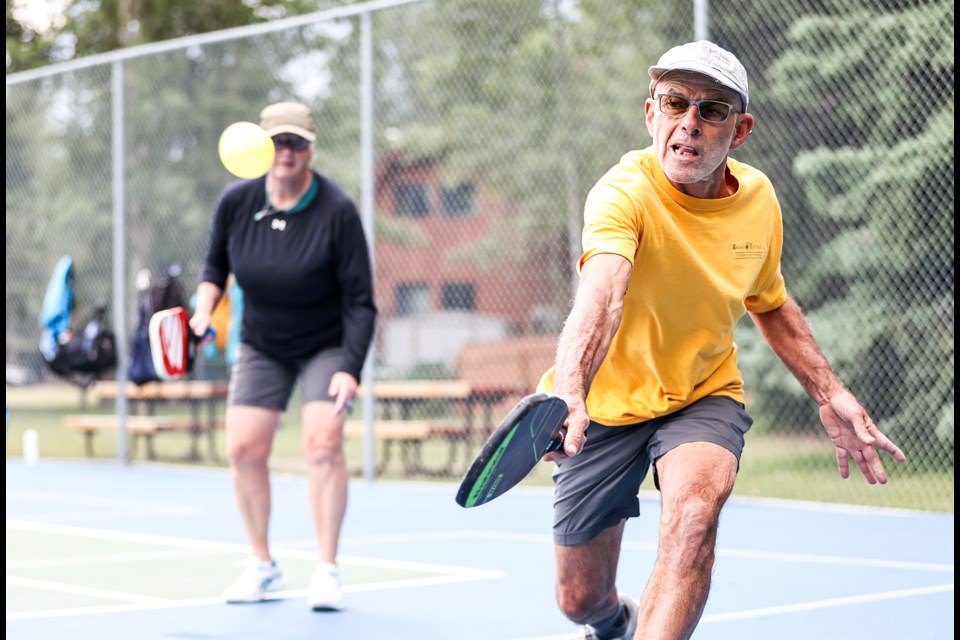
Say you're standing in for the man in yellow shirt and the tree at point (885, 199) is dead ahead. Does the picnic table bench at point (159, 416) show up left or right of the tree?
left

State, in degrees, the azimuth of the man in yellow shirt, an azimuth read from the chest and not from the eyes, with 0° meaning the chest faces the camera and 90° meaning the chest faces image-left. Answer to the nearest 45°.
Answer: approximately 0°

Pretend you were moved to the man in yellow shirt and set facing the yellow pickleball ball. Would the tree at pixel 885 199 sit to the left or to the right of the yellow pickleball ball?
right

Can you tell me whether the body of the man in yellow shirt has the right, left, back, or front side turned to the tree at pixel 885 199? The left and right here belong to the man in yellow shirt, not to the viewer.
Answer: back

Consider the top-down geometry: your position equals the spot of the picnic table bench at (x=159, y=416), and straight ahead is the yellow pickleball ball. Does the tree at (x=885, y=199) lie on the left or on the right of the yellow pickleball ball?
left

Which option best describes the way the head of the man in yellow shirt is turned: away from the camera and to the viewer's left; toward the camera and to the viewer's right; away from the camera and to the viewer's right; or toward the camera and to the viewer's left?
toward the camera and to the viewer's left

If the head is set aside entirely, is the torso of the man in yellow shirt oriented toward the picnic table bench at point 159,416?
no
